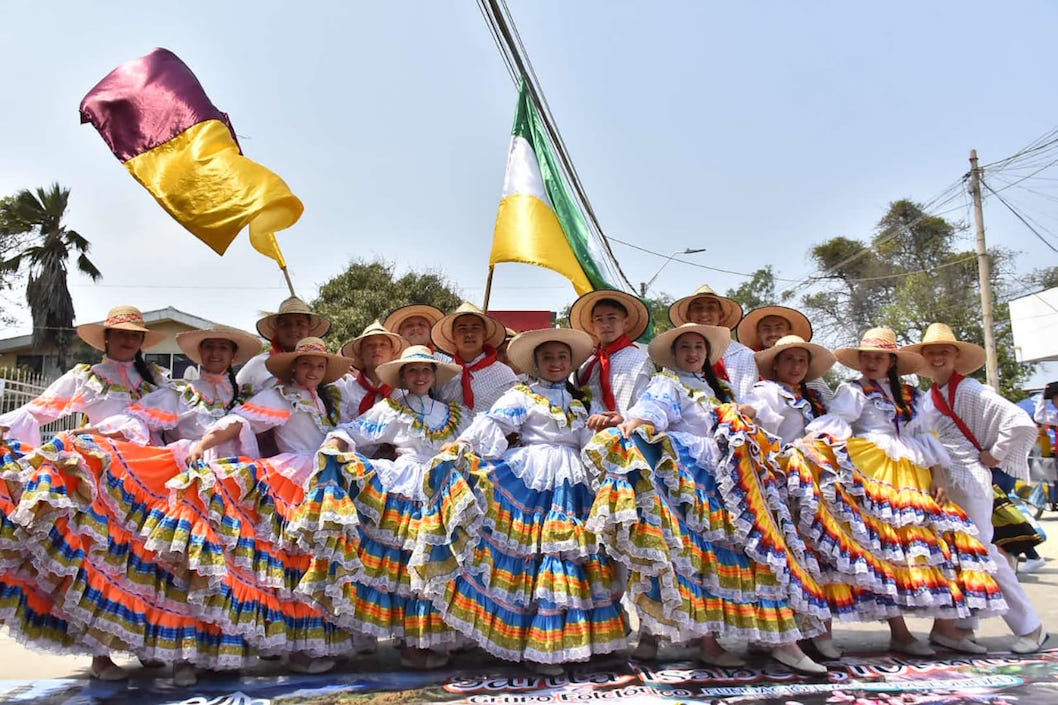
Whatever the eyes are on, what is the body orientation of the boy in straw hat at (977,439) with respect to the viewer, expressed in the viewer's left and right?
facing the viewer and to the left of the viewer

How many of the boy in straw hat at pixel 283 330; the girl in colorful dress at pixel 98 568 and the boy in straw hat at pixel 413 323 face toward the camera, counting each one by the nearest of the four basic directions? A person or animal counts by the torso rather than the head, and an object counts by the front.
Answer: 3

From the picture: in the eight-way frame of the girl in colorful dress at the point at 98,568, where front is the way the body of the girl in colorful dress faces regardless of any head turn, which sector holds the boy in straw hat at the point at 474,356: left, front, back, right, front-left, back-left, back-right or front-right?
left

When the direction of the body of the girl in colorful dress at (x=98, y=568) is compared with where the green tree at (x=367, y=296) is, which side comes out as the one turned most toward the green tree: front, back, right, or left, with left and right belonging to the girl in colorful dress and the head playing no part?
back

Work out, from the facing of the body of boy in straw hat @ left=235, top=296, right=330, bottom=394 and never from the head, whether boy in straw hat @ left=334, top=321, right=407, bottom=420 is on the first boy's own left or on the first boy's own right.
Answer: on the first boy's own left

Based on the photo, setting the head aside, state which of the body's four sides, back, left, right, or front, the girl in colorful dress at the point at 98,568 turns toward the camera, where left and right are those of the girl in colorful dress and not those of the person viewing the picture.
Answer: front

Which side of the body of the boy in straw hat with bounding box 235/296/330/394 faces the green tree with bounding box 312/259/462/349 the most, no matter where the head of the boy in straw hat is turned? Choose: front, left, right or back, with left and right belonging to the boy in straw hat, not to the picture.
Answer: back

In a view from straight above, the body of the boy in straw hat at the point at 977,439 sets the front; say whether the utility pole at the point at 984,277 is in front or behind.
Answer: behind

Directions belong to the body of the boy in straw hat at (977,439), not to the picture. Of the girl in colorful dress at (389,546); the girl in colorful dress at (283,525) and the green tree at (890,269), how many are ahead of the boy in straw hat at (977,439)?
2

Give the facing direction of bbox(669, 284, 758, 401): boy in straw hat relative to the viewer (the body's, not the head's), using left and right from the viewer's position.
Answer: facing the viewer

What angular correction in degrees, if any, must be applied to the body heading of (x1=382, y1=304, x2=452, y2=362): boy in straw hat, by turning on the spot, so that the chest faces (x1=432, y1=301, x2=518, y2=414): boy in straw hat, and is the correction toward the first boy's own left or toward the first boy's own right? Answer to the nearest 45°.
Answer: approximately 45° to the first boy's own left

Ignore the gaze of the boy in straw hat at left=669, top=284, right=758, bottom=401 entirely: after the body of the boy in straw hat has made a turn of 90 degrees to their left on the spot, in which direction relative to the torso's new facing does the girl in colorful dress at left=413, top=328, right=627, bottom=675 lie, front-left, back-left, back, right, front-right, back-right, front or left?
back-right

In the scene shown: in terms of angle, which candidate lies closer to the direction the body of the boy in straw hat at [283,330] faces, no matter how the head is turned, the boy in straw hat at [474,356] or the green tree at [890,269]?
the boy in straw hat
